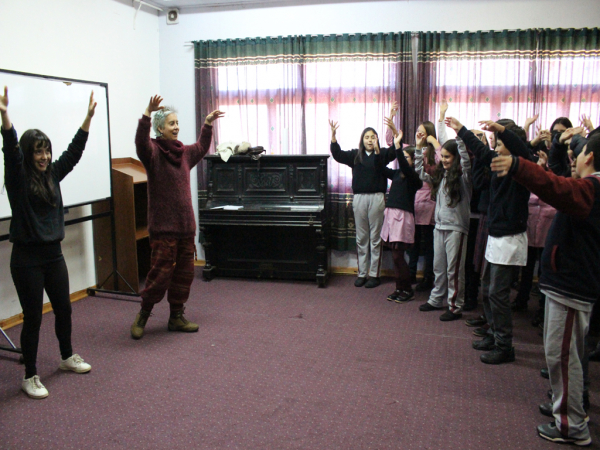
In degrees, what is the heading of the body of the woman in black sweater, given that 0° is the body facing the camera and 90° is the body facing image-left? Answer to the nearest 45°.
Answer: approximately 315°

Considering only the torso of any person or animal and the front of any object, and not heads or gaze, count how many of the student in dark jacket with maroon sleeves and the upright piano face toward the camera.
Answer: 1

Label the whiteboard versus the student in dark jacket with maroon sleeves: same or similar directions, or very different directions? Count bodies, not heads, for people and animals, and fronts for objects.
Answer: very different directions

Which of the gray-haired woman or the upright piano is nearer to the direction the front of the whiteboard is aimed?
the gray-haired woman

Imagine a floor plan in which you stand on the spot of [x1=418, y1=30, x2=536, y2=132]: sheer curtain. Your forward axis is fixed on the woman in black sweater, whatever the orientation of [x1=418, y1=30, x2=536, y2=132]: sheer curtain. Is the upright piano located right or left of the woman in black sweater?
right

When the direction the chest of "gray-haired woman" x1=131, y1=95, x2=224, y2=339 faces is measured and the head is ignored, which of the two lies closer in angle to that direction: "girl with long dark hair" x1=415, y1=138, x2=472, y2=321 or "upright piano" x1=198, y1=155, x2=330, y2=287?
the girl with long dark hair

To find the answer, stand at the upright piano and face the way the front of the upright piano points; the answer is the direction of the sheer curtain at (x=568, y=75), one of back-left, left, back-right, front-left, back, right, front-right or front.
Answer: left
